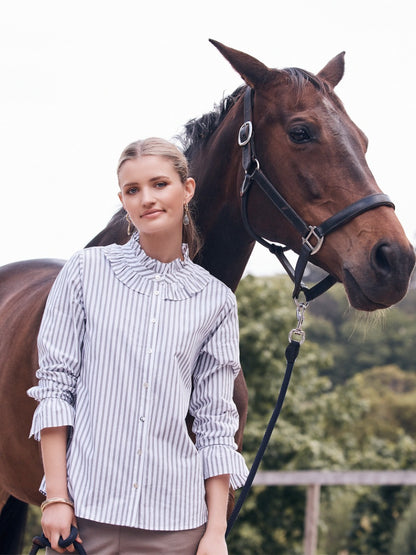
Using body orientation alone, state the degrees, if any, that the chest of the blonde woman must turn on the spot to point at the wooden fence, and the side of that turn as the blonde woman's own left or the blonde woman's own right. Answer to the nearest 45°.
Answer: approximately 180°

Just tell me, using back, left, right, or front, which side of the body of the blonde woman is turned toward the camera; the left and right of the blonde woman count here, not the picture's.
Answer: front
